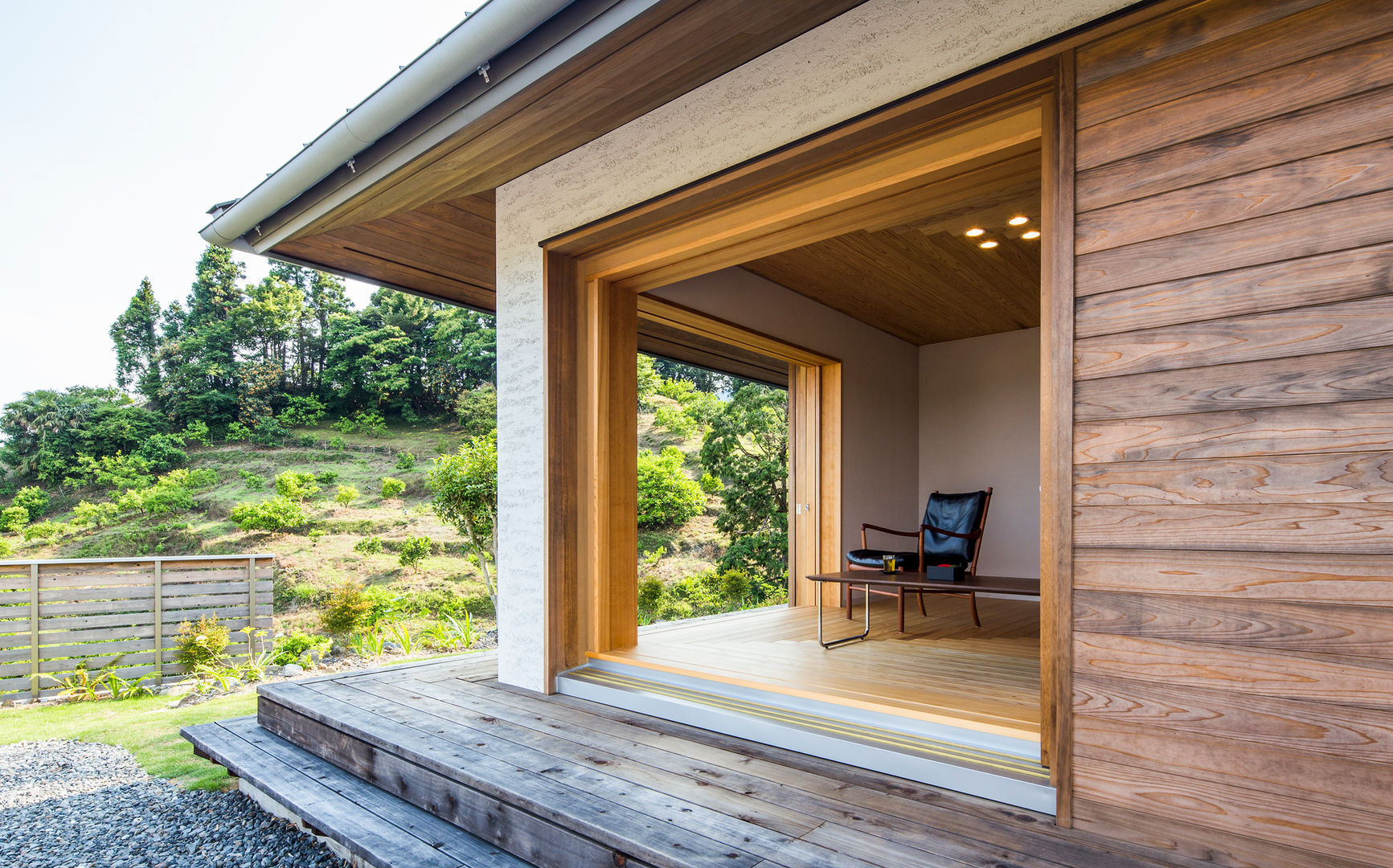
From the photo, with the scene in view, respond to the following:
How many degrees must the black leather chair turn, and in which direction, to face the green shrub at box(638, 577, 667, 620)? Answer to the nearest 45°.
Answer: approximately 90° to its right

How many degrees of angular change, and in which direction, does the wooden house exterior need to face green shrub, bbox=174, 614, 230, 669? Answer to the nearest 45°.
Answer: approximately 90° to its right

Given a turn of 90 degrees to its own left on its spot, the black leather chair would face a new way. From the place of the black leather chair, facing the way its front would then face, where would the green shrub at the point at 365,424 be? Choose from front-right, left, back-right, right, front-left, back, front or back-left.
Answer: back

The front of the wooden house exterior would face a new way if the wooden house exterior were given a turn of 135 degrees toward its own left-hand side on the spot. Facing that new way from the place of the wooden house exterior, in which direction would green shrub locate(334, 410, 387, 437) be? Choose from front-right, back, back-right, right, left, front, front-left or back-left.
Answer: back-left

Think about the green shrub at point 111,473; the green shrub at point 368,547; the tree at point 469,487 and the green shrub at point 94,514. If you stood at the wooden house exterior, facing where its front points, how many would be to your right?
4

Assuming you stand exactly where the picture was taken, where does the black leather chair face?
facing the viewer and to the left of the viewer

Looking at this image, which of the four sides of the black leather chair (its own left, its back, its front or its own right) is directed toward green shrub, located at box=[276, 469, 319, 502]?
right

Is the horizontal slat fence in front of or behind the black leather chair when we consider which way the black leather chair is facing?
in front

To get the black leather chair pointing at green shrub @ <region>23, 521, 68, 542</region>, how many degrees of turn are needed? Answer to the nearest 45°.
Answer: approximately 45° to its right

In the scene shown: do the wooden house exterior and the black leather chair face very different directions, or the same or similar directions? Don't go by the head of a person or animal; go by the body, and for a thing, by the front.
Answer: same or similar directions

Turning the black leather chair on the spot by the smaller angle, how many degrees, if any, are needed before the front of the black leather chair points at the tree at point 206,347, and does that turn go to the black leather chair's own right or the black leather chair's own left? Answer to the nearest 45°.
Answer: approximately 90° to the black leather chair's own right

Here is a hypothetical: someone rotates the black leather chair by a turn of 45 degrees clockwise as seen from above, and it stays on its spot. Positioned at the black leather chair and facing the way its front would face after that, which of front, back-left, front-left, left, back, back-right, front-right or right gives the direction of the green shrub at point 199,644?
front

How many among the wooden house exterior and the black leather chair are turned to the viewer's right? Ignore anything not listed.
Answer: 0

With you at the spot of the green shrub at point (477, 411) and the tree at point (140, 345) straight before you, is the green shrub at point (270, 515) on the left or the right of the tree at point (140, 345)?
left
